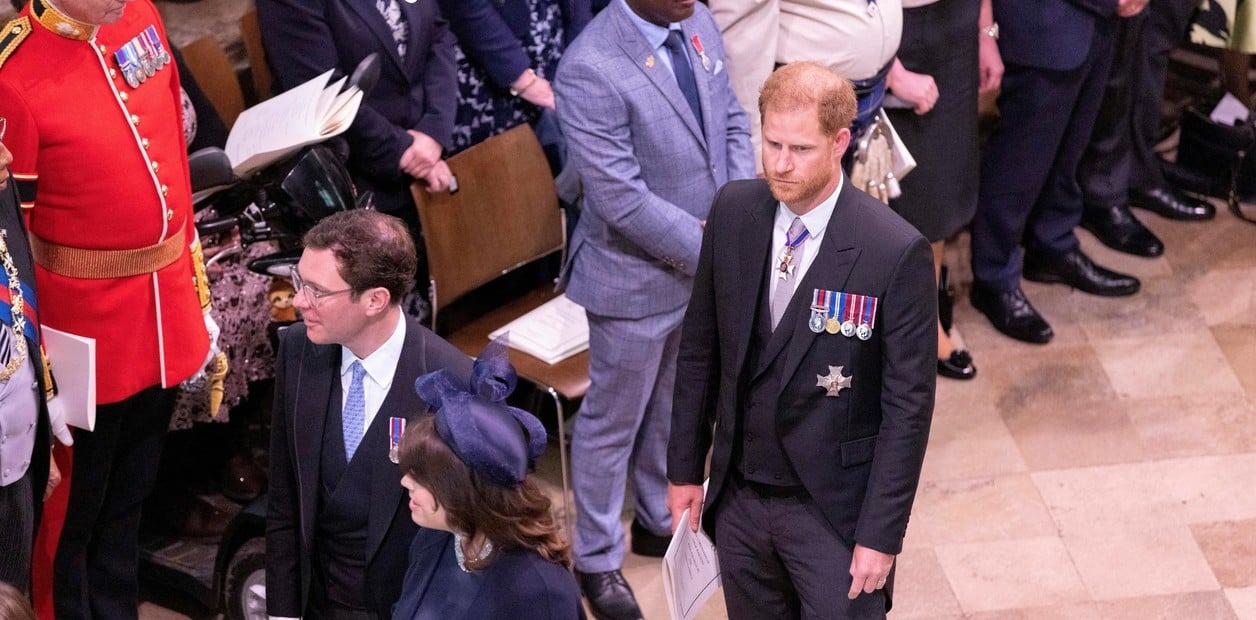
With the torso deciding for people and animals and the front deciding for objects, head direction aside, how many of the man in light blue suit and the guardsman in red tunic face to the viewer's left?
0

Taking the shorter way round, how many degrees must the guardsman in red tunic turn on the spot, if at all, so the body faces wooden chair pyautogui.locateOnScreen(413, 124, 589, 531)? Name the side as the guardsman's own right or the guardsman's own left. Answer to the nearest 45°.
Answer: approximately 45° to the guardsman's own left

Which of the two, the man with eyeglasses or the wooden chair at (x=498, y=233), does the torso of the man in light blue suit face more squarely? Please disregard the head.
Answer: the man with eyeglasses

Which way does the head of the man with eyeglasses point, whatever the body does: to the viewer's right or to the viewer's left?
to the viewer's left

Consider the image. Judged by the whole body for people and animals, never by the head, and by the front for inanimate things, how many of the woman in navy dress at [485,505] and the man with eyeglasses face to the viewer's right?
0

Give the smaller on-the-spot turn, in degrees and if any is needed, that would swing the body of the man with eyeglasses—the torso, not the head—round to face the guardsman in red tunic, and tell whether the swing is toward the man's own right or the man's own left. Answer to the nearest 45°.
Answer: approximately 90° to the man's own right

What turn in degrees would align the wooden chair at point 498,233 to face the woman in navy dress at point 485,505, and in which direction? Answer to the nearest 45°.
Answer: approximately 45° to its right

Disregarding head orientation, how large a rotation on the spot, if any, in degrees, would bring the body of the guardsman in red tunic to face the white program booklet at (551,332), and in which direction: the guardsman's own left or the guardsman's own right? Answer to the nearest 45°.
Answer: approximately 45° to the guardsman's own left

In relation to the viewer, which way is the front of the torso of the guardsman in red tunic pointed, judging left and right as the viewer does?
facing the viewer and to the right of the viewer

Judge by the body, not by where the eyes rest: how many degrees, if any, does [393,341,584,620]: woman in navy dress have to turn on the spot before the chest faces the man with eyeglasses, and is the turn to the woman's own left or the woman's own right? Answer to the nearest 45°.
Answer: approximately 90° to the woman's own right
